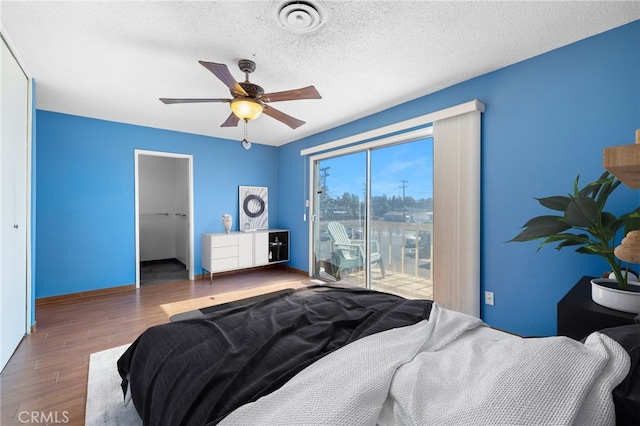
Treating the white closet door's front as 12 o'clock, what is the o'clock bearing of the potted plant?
The potted plant is roughly at 2 o'clock from the white closet door.

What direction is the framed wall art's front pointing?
toward the camera

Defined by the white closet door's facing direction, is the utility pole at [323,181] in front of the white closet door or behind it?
in front

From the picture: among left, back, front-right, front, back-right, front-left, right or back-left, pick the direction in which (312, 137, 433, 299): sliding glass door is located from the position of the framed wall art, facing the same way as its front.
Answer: front-left

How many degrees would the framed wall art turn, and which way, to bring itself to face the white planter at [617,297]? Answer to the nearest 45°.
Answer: approximately 45° to its left

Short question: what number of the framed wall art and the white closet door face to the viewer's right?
1

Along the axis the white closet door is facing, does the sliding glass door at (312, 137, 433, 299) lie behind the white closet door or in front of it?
in front

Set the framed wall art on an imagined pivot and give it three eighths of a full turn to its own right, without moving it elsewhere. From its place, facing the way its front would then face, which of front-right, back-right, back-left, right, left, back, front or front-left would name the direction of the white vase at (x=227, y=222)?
left

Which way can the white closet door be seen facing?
to the viewer's right

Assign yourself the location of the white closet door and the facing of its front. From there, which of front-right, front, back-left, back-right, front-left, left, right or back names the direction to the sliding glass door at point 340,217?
front
